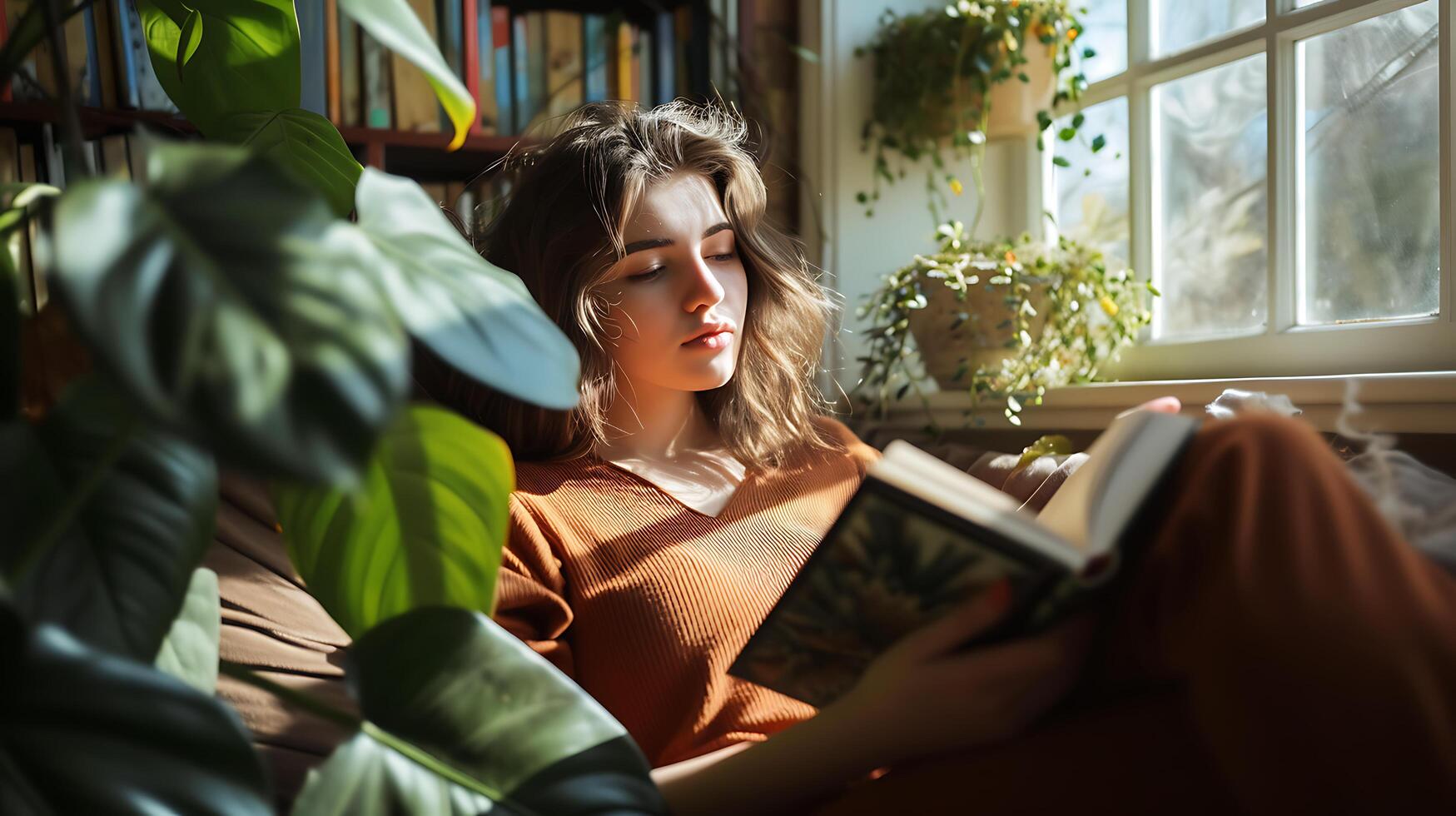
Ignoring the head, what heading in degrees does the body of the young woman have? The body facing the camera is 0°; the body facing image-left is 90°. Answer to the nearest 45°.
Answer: approximately 315°

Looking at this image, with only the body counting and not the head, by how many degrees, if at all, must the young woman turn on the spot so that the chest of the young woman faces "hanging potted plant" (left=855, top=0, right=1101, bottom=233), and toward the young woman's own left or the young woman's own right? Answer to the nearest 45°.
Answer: approximately 135° to the young woman's own left

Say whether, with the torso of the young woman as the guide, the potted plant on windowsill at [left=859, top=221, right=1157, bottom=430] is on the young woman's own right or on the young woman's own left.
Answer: on the young woman's own left

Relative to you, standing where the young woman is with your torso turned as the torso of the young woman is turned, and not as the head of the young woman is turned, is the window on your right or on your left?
on your left
